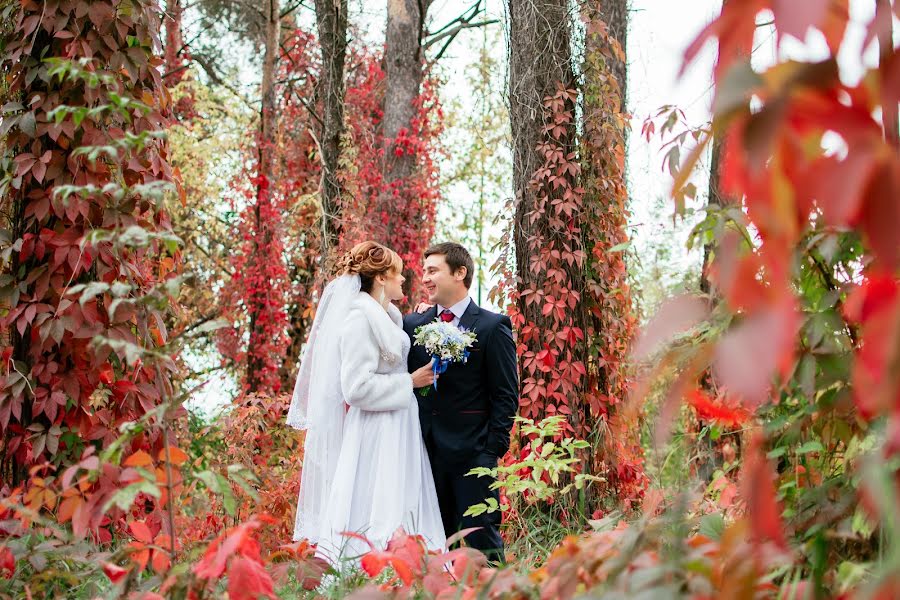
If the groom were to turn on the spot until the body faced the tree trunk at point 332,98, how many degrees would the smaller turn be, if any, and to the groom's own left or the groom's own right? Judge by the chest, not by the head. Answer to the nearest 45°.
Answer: approximately 135° to the groom's own right

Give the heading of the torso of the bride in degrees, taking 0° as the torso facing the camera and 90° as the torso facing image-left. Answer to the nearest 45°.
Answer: approximately 270°

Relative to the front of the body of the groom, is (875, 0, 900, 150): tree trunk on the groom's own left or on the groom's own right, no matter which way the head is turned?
on the groom's own left

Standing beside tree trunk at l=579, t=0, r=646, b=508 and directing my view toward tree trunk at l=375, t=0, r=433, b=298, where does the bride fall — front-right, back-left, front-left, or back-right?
back-left

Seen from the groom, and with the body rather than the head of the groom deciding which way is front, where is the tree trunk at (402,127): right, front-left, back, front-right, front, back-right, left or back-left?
back-right

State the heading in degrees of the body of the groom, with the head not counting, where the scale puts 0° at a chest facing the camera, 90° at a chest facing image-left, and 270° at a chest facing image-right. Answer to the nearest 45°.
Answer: approximately 45°

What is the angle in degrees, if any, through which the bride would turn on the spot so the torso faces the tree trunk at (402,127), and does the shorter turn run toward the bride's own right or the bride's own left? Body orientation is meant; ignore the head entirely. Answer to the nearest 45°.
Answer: approximately 90° to the bride's own left

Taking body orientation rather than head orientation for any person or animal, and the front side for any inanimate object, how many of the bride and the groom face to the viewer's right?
1
